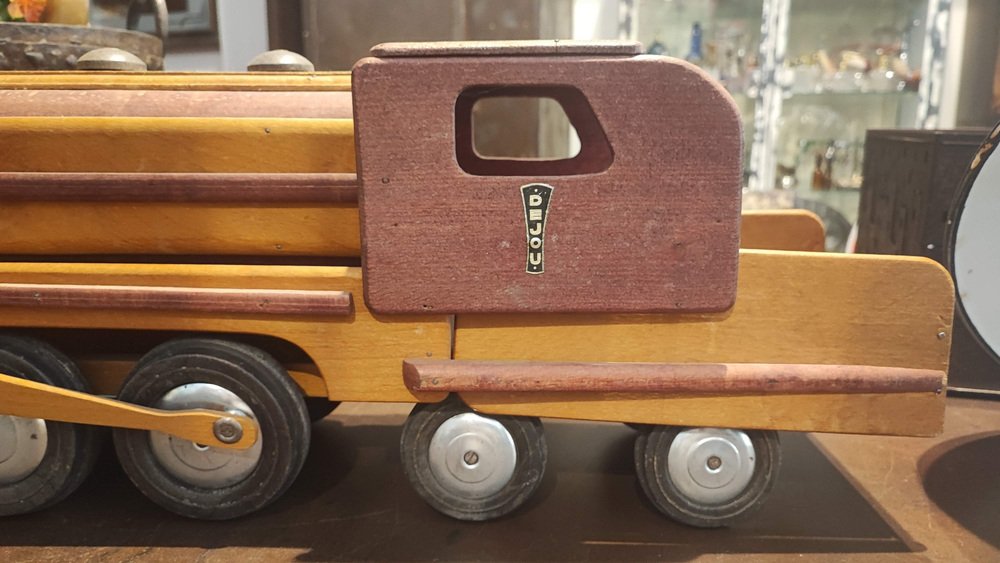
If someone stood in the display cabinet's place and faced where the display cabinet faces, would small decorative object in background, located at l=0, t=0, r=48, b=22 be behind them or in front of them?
in front

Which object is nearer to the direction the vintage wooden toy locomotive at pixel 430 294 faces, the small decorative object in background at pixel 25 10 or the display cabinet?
the small decorative object in background

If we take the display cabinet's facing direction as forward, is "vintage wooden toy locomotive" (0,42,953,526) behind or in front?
in front

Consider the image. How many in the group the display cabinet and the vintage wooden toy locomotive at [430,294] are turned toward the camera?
1

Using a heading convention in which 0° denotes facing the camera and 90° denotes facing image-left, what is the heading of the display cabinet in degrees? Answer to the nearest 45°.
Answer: approximately 0°

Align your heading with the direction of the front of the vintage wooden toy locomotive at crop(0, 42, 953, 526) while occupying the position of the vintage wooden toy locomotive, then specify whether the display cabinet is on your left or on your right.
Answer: on your right

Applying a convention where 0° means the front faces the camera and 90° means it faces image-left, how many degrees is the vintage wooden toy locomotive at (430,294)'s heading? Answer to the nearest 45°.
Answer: approximately 90°

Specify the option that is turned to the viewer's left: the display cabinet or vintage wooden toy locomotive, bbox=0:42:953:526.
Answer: the vintage wooden toy locomotive

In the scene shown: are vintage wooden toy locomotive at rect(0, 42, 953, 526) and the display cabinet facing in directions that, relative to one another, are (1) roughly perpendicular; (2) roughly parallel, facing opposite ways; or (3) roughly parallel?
roughly perpendicular
